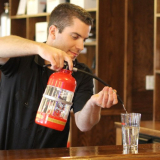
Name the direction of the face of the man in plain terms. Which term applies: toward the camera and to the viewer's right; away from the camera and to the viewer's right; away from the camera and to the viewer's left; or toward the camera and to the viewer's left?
toward the camera and to the viewer's right

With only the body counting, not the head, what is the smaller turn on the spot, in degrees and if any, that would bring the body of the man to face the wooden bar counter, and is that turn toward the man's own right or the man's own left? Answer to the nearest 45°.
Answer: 0° — they already face it

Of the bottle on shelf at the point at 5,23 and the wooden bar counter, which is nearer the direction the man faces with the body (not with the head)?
the wooden bar counter

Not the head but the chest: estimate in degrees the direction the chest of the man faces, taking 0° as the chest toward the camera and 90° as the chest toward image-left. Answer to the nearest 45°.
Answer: approximately 315°
